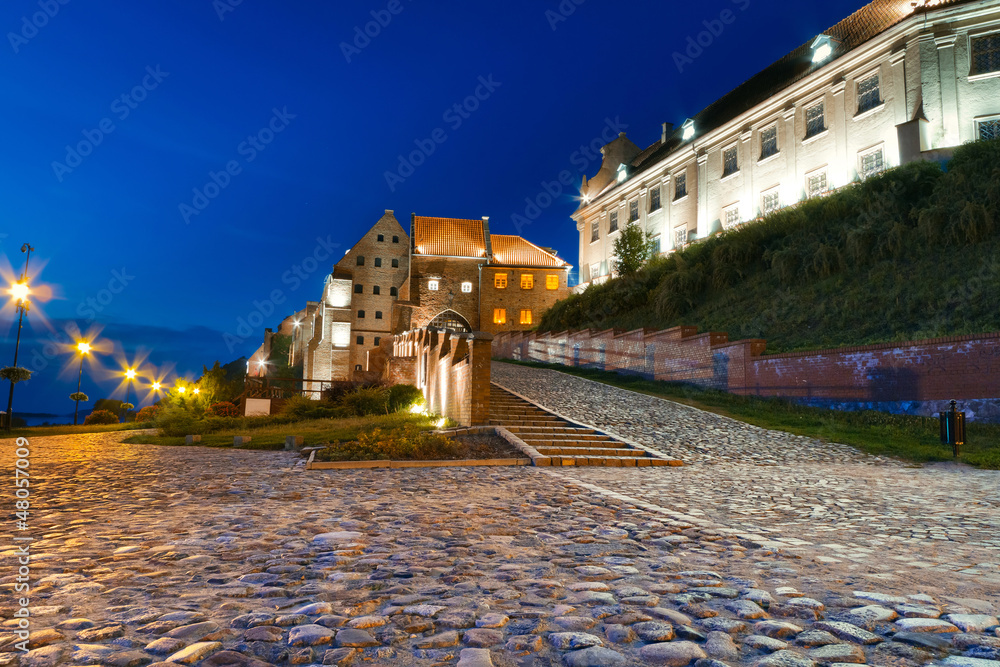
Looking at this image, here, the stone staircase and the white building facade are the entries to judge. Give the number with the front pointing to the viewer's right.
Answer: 0

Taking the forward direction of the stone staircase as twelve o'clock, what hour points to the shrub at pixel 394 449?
The shrub is roughly at 2 o'clock from the stone staircase.

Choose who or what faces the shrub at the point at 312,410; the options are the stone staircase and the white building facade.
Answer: the white building facade

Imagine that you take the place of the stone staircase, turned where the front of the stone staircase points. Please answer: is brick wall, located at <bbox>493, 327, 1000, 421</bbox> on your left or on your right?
on your left

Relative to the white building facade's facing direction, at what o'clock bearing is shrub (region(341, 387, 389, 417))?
The shrub is roughly at 12 o'clock from the white building facade.

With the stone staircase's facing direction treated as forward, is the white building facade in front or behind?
behind

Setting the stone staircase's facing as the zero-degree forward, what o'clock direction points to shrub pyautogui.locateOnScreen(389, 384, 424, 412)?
The shrub is roughly at 5 o'clock from the stone staircase.

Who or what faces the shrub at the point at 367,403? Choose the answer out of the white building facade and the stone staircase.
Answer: the white building facade

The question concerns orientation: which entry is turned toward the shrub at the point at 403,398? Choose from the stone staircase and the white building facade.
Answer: the white building facade

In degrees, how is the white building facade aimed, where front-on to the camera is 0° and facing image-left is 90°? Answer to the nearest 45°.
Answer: approximately 45°

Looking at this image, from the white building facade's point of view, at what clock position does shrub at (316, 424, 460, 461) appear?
The shrub is roughly at 11 o'clock from the white building facade.

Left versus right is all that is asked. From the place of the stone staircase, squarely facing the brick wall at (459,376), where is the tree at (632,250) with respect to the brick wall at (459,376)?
right

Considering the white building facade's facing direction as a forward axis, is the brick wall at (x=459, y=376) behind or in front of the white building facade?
in front

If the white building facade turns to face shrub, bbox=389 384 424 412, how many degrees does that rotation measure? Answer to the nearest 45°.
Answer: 0° — it already faces it

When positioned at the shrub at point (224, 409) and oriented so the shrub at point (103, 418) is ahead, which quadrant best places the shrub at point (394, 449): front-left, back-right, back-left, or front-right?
back-left
